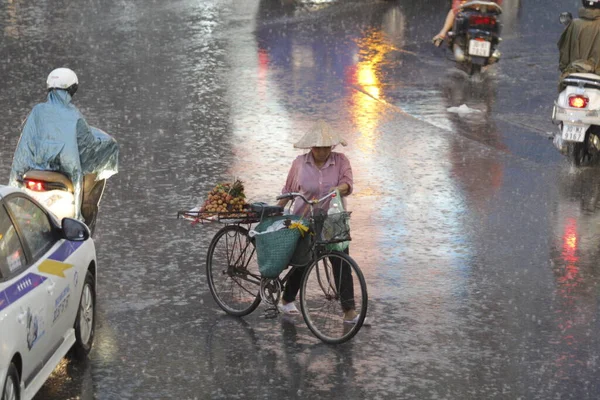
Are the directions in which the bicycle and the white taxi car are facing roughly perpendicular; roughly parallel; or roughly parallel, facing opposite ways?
roughly perpendicular

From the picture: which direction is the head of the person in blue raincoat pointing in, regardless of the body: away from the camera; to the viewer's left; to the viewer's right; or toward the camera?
away from the camera

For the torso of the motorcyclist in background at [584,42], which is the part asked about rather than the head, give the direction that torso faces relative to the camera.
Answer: away from the camera

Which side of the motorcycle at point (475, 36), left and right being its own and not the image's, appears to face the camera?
back

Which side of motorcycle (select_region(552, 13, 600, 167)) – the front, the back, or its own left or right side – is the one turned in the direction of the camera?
back

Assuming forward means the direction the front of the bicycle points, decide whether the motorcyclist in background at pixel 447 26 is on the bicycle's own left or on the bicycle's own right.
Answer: on the bicycle's own left
